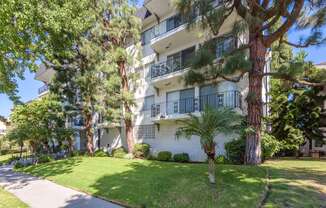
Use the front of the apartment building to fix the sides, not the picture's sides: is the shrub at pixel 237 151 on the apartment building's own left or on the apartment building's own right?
on the apartment building's own left

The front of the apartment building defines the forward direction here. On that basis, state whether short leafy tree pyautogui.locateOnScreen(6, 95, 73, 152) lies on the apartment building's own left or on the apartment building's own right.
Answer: on the apartment building's own right

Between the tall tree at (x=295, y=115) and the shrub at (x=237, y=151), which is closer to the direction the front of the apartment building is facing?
the shrub

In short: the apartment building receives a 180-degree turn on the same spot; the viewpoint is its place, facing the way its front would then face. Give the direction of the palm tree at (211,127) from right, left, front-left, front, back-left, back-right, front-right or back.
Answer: back-right

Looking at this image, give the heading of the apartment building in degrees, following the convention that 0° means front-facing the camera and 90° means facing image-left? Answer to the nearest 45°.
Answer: approximately 45°

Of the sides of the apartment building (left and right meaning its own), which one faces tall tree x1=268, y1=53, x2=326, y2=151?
left
